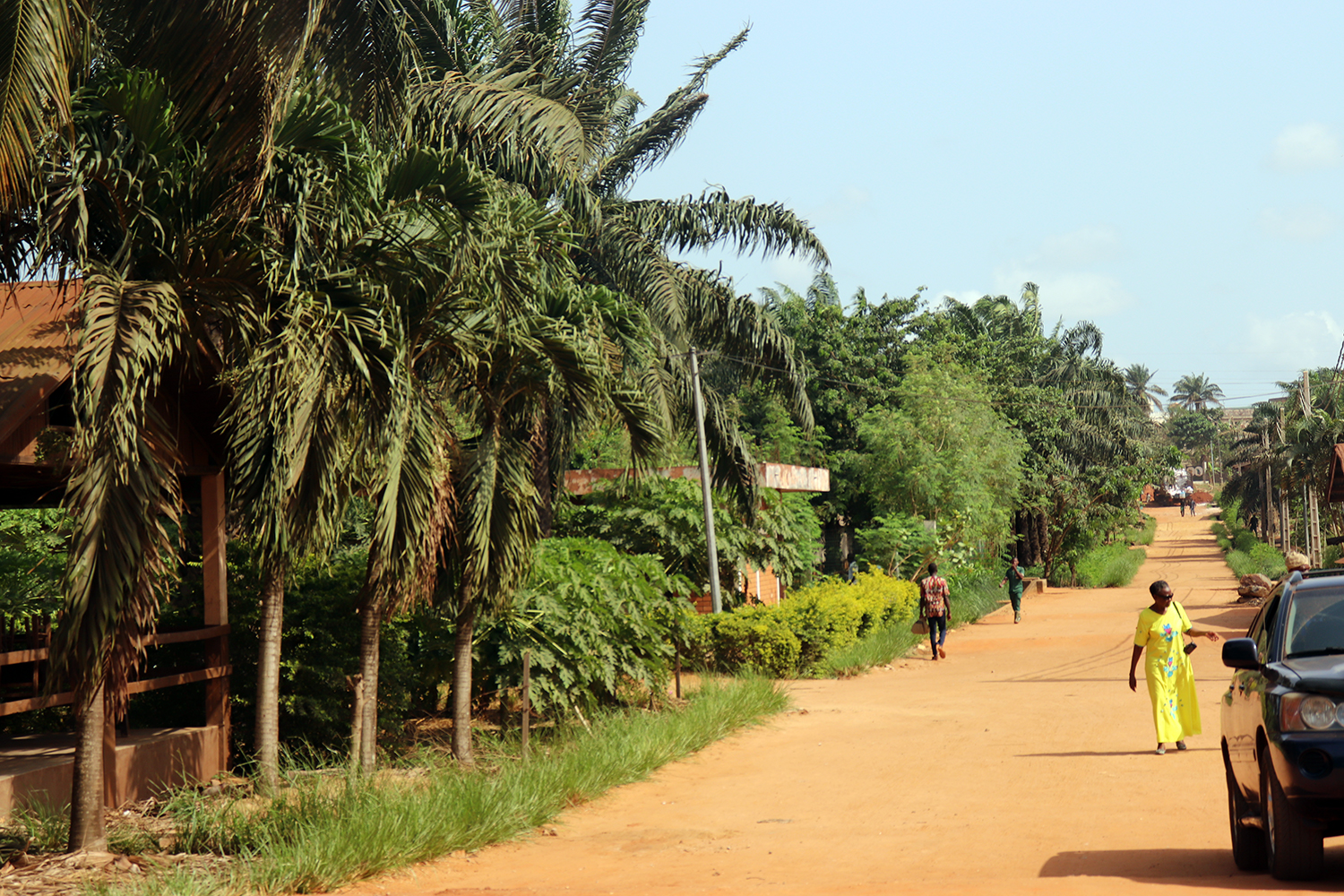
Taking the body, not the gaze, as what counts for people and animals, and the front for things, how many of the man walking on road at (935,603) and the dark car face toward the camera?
1

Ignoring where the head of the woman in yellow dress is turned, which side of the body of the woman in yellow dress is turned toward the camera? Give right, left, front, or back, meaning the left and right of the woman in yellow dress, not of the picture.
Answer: front

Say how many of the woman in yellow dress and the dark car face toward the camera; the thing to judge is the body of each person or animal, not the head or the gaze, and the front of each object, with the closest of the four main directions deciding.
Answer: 2

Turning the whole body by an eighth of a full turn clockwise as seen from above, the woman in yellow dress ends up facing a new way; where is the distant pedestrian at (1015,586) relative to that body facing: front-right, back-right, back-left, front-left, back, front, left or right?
back-right

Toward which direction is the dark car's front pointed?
toward the camera

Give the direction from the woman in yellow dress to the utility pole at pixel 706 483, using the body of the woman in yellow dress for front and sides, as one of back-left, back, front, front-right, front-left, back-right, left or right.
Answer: back-right

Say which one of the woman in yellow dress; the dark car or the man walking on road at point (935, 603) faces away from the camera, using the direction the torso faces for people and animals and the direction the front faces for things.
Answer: the man walking on road

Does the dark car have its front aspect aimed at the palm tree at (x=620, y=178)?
no

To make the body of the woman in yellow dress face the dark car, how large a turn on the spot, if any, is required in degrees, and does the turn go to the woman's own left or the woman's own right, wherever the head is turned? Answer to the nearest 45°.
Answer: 0° — they already face it

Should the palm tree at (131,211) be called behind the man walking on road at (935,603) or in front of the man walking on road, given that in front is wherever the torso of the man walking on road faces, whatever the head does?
behind

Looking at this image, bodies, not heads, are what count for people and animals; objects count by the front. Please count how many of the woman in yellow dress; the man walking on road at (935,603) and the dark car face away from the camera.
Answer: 1

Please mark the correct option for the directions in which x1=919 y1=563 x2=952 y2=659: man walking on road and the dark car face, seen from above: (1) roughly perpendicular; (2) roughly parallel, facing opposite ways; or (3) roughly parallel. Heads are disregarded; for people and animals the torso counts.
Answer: roughly parallel, facing opposite ways

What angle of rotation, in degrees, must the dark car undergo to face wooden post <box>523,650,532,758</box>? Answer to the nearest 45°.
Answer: approximately 135° to its right

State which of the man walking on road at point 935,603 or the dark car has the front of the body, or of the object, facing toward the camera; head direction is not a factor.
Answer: the dark car

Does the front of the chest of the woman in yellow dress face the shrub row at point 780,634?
no

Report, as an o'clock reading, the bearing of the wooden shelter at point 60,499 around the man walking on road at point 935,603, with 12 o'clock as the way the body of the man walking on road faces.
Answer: The wooden shelter is roughly at 7 o'clock from the man walking on road.

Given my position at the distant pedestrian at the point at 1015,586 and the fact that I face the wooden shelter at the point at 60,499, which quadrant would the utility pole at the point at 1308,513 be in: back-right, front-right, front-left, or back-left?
back-left

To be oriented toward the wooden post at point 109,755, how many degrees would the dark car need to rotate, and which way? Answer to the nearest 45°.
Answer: approximately 90° to its right
